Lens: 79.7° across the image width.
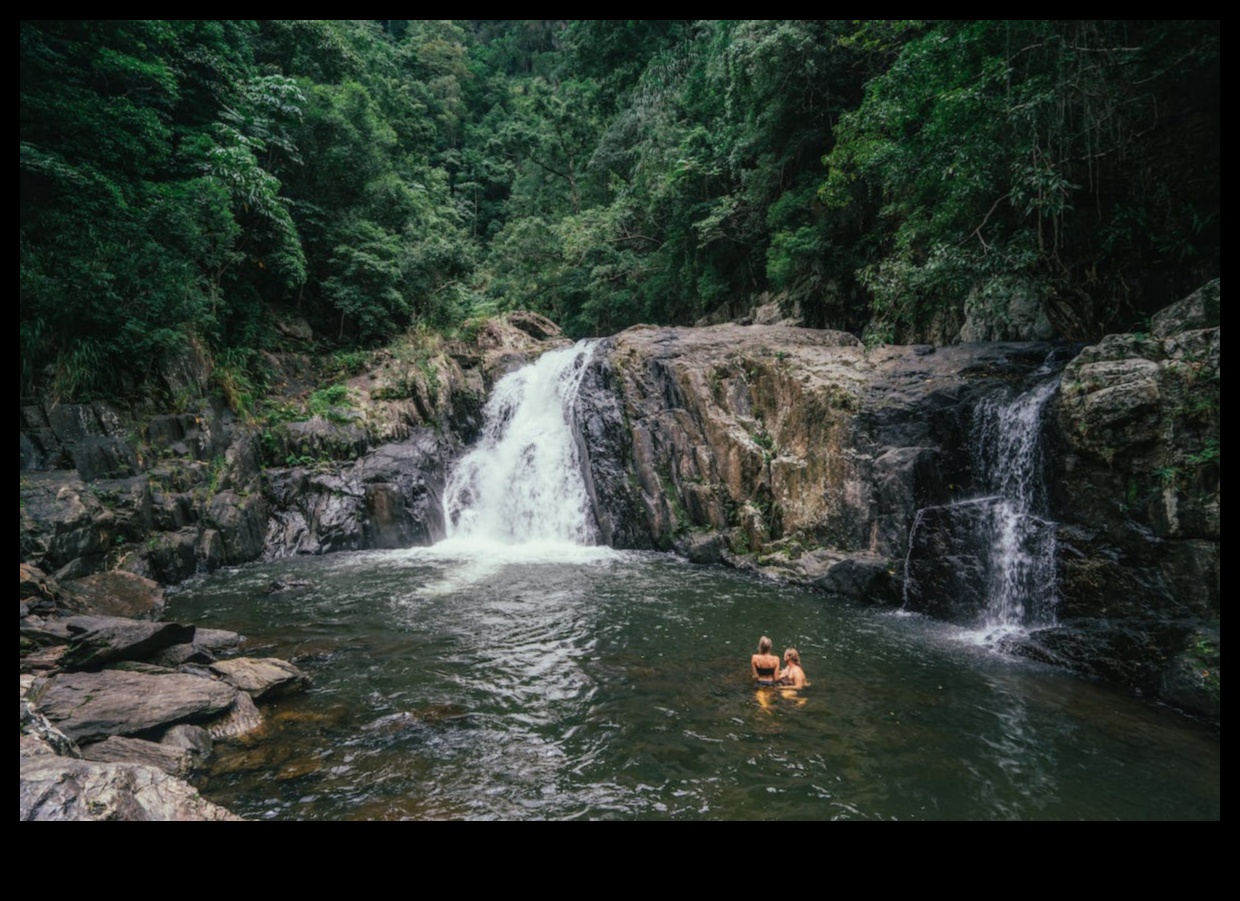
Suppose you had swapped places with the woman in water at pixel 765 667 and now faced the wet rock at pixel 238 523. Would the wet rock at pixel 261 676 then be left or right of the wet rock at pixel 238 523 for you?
left

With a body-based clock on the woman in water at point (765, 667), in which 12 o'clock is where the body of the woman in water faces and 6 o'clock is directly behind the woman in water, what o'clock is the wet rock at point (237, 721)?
The wet rock is roughly at 8 o'clock from the woman in water.

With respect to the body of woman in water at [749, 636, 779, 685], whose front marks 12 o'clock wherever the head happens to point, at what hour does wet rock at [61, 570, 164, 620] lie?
The wet rock is roughly at 9 o'clock from the woman in water.

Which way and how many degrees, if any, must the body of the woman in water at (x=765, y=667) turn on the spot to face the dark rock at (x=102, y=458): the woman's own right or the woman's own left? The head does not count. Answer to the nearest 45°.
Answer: approximately 90° to the woman's own left

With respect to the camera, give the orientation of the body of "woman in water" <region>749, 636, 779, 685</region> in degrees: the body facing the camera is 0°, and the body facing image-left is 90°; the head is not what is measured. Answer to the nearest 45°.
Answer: approximately 180°

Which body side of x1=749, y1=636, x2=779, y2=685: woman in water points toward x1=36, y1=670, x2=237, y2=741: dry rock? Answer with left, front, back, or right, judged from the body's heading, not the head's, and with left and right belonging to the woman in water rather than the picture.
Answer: left

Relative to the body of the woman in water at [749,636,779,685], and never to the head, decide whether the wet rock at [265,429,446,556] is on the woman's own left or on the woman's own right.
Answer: on the woman's own left

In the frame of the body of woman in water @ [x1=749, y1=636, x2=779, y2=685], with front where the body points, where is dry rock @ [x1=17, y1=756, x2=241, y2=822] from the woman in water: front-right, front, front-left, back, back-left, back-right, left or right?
back-left

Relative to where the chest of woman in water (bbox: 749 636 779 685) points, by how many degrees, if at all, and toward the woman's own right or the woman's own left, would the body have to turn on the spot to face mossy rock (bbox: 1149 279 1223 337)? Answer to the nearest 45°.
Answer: approximately 90° to the woman's own right

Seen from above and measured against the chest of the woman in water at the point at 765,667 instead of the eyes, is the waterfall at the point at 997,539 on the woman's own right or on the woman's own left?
on the woman's own right

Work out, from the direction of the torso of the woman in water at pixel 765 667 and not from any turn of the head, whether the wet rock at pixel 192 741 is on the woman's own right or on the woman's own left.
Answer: on the woman's own left
